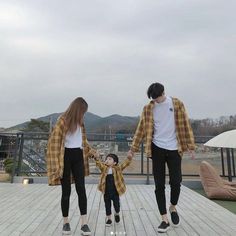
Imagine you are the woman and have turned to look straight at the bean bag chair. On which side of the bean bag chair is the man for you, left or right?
right

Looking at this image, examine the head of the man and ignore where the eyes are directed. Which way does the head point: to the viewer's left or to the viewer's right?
to the viewer's left

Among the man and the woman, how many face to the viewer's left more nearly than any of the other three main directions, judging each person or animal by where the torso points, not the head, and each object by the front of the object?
0
